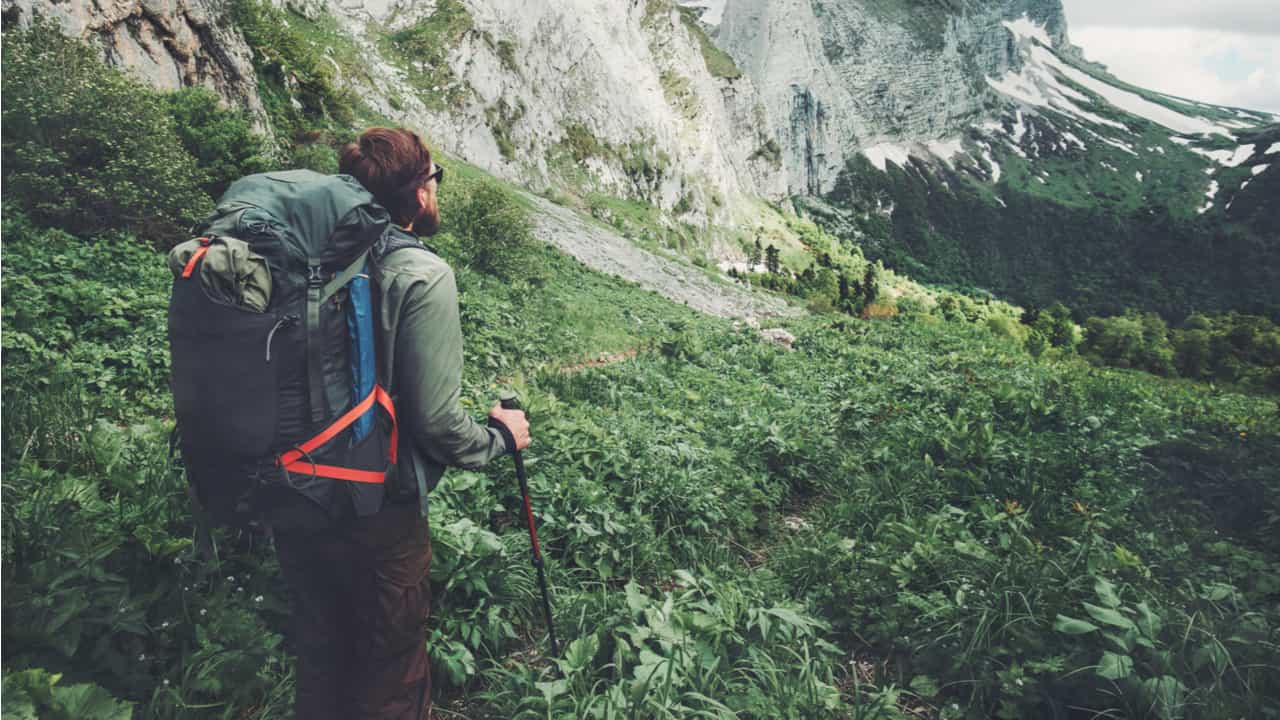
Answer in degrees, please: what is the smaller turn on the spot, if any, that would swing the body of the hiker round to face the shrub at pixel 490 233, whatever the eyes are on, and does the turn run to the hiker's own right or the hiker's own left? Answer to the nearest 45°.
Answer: approximately 45° to the hiker's own left

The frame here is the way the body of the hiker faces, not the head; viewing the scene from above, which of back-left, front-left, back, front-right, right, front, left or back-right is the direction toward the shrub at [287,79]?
front-left

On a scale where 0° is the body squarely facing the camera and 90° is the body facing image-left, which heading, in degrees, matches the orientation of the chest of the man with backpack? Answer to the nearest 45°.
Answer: approximately 225°

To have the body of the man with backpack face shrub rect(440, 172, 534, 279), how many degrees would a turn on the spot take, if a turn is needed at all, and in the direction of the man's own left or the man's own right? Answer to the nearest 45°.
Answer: approximately 45° to the man's own left
